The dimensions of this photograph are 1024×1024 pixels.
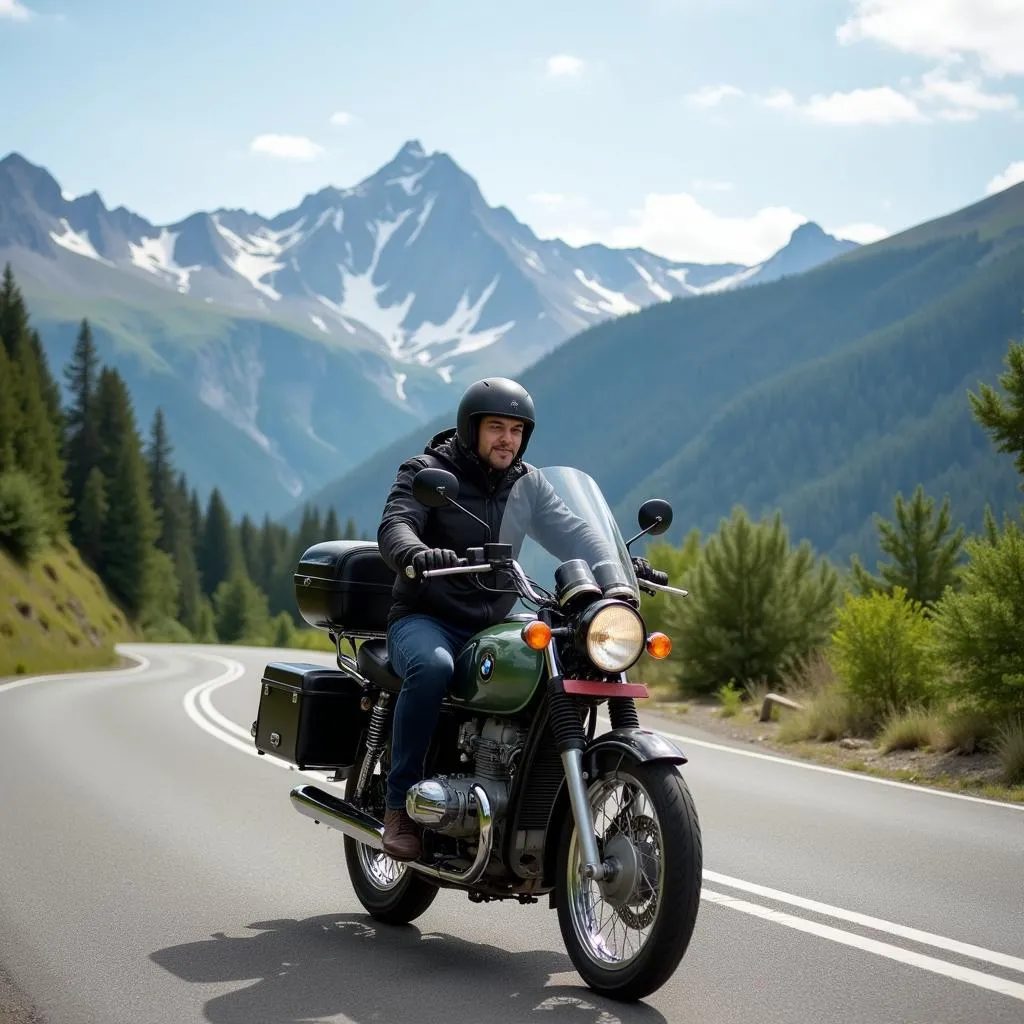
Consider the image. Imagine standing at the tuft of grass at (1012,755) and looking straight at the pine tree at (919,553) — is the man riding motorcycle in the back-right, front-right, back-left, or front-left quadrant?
back-left

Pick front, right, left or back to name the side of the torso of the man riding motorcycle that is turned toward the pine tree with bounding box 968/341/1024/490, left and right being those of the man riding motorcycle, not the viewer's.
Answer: left

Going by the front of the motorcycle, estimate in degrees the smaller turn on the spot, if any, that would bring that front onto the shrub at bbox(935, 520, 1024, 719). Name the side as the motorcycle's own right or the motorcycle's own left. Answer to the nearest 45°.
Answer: approximately 90° to the motorcycle's own left

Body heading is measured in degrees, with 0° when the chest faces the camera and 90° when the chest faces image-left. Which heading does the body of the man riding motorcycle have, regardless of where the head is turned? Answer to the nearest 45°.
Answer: approximately 315°

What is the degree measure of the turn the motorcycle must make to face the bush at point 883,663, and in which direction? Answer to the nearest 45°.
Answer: approximately 135° to its left

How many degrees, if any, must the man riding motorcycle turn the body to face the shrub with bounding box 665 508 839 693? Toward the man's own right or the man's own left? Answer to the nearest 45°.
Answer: approximately 135° to the man's own left

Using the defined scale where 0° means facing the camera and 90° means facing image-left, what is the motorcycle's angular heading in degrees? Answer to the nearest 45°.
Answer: approximately 315°

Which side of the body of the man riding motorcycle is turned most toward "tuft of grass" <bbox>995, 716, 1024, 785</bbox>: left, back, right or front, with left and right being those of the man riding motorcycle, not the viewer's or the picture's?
left
